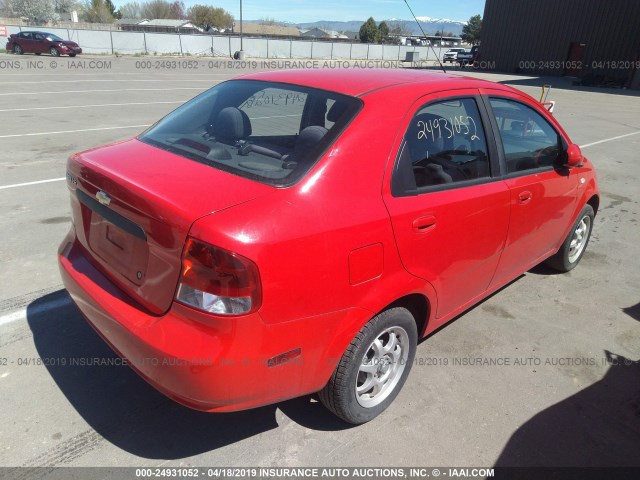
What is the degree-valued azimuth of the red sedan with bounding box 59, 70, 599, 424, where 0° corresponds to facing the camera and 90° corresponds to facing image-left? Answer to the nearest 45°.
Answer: approximately 225°

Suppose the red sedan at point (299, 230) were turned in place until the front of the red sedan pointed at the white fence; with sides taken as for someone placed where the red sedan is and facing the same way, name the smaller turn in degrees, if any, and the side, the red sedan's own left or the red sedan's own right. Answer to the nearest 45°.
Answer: approximately 45° to the red sedan's own left

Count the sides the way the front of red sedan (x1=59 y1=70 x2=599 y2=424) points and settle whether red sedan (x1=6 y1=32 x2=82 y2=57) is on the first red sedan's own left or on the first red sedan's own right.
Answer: on the first red sedan's own left
